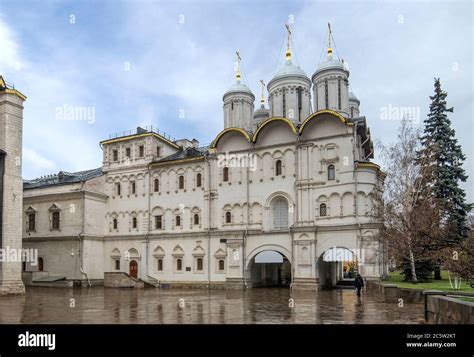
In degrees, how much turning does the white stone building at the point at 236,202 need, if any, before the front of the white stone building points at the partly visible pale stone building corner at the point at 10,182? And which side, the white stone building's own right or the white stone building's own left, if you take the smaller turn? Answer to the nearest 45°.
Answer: approximately 45° to the white stone building's own right

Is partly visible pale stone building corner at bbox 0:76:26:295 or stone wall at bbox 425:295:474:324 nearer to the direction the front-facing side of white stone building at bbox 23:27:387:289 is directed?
the stone wall

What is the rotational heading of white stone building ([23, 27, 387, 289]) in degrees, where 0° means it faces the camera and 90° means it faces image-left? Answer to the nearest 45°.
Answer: approximately 0°

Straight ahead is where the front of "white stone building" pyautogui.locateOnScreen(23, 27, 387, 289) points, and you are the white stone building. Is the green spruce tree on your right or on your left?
on your left

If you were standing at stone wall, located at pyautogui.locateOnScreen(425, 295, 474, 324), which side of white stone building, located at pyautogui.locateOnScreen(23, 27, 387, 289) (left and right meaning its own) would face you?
front
